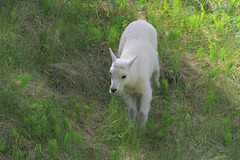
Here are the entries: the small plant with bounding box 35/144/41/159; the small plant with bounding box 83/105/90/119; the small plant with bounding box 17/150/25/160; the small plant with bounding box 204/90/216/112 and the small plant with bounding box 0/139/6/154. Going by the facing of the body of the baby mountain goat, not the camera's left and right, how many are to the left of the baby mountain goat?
1

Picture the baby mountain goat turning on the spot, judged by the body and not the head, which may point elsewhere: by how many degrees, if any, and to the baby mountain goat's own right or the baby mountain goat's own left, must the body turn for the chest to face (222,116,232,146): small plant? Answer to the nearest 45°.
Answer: approximately 45° to the baby mountain goat's own left

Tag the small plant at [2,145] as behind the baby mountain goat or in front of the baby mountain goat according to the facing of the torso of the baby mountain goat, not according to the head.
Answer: in front

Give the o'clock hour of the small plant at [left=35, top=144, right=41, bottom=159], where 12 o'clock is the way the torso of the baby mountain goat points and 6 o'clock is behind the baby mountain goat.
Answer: The small plant is roughly at 1 o'clock from the baby mountain goat.

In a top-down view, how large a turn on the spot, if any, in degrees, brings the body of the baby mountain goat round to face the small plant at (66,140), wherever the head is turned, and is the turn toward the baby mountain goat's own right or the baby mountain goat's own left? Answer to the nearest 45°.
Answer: approximately 45° to the baby mountain goat's own right

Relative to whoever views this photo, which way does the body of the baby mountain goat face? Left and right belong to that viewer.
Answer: facing the viewer

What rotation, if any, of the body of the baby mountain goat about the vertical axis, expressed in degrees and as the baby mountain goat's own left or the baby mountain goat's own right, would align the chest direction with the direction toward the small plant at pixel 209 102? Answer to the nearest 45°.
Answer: approximately 90° to the baby mountain goat's own left

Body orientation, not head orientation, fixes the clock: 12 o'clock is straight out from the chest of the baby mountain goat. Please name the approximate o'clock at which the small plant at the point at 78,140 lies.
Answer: The small plant is roughly at 1 o'clock from the baby mountain goat.

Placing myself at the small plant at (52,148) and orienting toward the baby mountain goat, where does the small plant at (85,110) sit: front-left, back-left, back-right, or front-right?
front-left

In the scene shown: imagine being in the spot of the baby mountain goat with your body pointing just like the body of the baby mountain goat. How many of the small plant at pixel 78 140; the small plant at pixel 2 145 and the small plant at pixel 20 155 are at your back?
0

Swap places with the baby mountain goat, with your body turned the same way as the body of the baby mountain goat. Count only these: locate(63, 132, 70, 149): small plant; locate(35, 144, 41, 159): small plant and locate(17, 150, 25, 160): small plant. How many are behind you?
0

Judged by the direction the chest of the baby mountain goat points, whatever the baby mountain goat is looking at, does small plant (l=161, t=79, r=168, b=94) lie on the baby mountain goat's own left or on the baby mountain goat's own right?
on the baby mountain goat's own left

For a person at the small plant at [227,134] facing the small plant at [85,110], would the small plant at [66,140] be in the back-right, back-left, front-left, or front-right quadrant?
front-left
